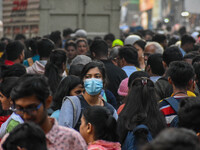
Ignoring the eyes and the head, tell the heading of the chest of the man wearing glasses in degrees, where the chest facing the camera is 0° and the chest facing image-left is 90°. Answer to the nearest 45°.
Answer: approximately 45°

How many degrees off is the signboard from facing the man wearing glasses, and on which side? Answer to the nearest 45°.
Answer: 0° — it already faces them

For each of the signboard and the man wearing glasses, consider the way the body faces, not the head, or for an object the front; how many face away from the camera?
0

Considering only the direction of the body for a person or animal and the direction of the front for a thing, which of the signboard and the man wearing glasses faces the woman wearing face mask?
the signboard

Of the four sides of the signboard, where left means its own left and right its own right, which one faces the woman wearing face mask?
front

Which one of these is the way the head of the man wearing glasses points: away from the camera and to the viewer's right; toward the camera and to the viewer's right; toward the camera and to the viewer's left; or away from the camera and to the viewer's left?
toward the camera and to the viewer's left

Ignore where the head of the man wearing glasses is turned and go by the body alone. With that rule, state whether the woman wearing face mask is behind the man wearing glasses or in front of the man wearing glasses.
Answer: behind
